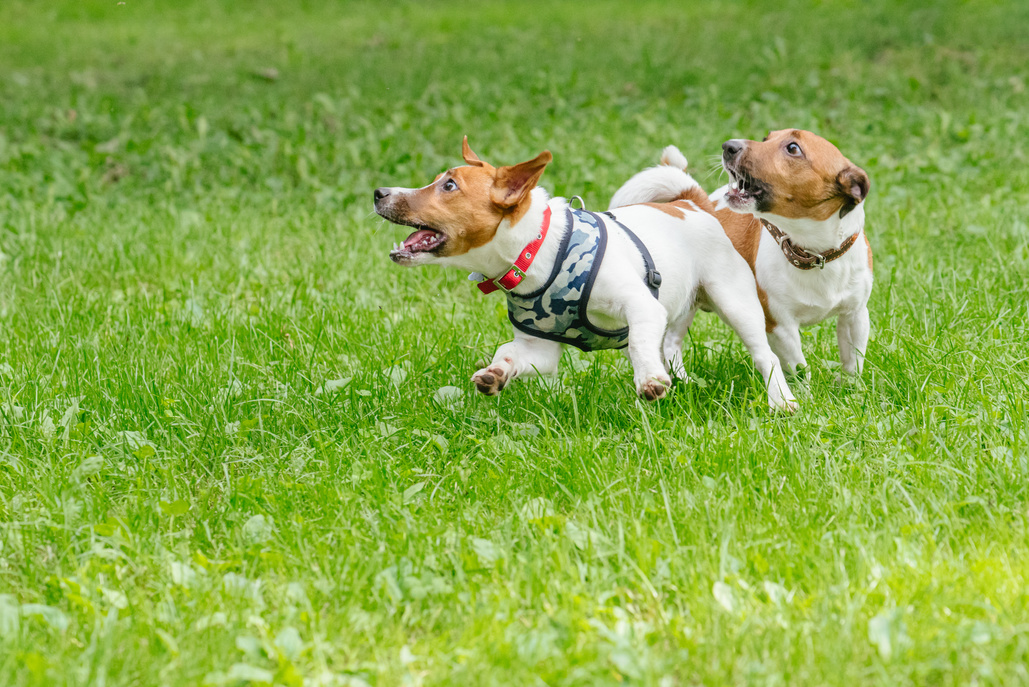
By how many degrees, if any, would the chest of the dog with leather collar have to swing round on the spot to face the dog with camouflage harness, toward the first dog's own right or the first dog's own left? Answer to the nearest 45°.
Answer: approximately 90° to the first dog's own right

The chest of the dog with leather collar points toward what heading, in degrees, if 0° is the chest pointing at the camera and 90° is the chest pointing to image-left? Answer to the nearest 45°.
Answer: approximately 315°
